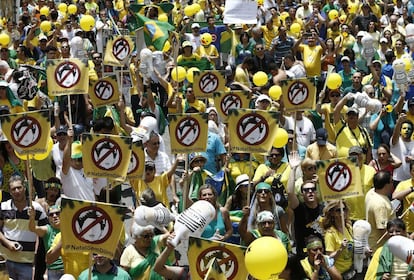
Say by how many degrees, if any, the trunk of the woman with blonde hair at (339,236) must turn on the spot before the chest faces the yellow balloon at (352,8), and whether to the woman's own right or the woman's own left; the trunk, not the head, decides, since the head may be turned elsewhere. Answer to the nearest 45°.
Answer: approximately 135° to the woman's own left

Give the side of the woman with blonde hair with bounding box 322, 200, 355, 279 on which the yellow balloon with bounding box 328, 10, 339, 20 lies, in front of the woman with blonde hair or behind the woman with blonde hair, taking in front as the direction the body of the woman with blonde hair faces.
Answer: behind

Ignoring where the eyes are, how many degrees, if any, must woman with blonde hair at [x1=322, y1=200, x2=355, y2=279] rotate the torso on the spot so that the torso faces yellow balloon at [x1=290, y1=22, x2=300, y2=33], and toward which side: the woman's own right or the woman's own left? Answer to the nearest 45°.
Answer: approximately 135° to the woman's own left

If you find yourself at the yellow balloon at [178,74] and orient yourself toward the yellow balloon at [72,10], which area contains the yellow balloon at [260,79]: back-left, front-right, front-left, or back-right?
back-right

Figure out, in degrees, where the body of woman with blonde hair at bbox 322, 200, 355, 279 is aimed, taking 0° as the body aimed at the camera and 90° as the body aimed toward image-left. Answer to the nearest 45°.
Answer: approximately 315°

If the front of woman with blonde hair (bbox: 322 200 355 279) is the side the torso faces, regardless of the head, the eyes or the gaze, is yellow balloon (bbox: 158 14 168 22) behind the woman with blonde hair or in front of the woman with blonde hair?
behind

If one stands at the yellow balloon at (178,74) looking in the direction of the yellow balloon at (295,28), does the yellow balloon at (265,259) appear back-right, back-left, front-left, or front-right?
back-right

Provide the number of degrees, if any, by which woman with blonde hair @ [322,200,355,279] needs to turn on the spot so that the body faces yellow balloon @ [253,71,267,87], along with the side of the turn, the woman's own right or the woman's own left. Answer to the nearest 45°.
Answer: approximately 135° to the woman's own left

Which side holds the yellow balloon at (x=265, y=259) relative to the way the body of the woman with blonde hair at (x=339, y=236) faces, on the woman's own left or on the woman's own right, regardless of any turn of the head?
on the woman's own right

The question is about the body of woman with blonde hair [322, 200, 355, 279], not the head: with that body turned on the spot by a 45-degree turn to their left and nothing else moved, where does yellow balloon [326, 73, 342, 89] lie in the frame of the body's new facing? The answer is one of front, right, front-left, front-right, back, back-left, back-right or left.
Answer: left

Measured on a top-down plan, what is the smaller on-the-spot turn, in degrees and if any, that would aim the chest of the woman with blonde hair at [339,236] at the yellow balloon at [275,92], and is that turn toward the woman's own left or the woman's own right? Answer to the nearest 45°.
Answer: approximately 135° to the woman's own left
